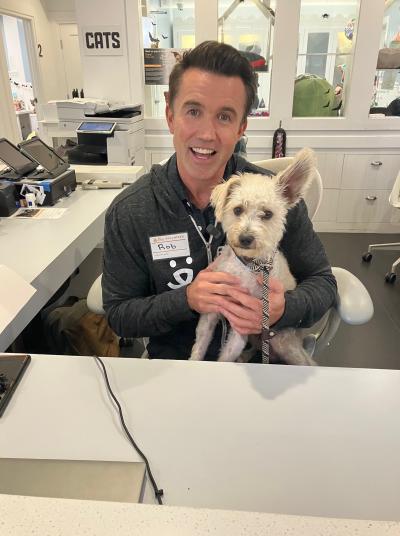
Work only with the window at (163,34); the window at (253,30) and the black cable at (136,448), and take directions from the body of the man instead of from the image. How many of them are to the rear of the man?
2

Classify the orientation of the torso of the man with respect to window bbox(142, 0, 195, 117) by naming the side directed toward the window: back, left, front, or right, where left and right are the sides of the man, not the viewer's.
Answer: back

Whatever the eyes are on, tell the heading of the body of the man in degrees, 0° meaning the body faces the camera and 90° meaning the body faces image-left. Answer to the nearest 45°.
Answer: approximately 0°

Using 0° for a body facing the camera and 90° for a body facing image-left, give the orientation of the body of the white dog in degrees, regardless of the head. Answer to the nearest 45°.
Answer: approximately 0°

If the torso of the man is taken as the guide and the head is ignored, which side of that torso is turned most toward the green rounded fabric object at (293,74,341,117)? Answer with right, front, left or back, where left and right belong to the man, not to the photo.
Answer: back

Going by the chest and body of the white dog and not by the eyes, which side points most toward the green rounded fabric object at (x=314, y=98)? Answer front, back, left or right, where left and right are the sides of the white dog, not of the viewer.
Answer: back

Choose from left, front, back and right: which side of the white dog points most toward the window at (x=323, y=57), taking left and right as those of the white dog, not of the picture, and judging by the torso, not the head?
back

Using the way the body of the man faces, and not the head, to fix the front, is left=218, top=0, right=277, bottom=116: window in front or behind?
behind

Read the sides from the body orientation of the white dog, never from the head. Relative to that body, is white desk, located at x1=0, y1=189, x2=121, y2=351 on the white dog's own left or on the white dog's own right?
on the white dog's own right

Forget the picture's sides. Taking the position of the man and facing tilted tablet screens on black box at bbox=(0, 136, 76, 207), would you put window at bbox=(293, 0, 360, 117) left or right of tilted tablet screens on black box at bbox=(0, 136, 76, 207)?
right

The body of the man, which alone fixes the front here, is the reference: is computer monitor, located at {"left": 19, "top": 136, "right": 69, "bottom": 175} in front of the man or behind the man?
behind

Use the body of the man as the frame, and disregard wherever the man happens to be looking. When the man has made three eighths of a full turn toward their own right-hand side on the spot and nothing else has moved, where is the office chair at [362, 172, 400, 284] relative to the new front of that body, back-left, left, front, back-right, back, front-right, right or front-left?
right

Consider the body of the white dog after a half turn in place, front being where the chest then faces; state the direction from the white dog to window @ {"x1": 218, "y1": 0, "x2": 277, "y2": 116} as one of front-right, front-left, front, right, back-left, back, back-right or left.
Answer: front

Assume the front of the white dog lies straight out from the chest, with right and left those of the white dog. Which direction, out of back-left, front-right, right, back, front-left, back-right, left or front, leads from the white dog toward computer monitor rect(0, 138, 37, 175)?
back-right

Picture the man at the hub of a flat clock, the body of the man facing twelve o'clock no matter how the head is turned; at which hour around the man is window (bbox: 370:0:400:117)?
The window is roughly at 7 o'clock from the man.
